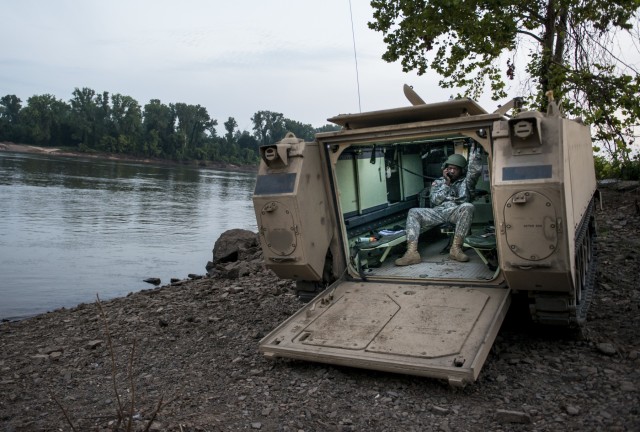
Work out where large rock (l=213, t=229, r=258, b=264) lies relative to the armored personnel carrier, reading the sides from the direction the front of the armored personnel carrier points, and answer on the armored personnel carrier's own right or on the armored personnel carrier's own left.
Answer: on the armored personnel carrier's own left

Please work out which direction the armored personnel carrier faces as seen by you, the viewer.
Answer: facing away from the viewer and to the right of the viewer
